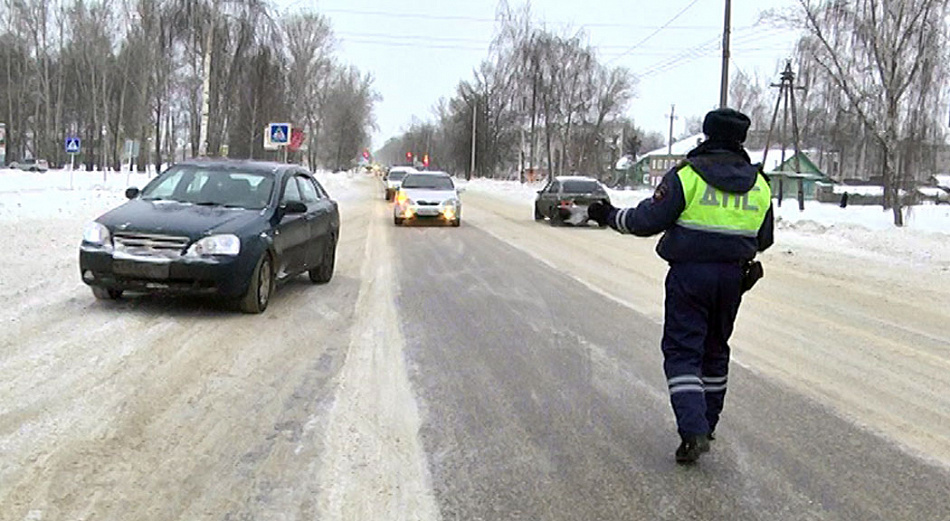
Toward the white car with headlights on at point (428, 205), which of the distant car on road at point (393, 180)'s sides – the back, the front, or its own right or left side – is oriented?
front

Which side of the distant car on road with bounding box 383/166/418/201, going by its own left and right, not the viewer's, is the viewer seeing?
front

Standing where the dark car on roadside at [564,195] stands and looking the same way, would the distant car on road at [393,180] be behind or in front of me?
in front

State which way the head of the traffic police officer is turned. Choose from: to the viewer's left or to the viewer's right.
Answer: to the viewer's left

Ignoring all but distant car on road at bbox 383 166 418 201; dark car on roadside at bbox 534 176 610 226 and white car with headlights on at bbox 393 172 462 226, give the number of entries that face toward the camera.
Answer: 2

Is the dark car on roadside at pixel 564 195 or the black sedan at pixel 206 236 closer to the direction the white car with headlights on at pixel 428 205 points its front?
the black sedan

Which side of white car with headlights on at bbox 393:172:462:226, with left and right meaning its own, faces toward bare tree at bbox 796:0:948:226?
left

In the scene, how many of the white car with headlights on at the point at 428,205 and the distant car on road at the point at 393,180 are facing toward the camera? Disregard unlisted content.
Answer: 2

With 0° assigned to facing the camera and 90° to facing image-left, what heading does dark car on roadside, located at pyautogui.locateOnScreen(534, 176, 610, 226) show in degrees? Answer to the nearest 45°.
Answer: approximately 135°

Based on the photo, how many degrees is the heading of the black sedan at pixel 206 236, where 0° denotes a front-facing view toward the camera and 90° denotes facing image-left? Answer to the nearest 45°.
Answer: approximately 45°

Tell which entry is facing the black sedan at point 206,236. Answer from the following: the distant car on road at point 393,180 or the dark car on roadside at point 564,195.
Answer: the distant car on road

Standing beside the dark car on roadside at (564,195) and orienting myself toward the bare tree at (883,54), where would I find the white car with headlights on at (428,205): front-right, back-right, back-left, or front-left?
back-right

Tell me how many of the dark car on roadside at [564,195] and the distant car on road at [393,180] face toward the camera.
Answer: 1

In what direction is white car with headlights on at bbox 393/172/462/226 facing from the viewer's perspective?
toward the camera

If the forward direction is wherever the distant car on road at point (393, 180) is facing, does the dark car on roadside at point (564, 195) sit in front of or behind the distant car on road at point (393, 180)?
in front

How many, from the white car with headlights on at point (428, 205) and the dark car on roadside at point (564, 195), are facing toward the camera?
1
